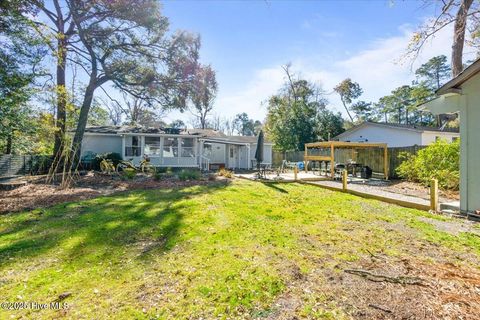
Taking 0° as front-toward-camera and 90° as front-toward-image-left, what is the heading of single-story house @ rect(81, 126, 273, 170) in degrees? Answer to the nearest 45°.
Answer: approximately 0°

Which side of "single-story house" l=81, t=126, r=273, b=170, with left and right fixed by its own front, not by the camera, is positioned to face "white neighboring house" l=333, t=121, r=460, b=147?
left

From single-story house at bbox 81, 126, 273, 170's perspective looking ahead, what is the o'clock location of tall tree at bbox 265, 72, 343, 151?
The tall tree is roughly at 8 o'clock from the single-story house.

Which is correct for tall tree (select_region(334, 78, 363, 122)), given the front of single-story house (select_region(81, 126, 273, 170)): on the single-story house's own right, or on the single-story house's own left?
on the single-story house's own left

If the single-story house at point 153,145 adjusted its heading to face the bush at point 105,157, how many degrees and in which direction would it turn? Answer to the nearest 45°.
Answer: approximately 45° to its right
